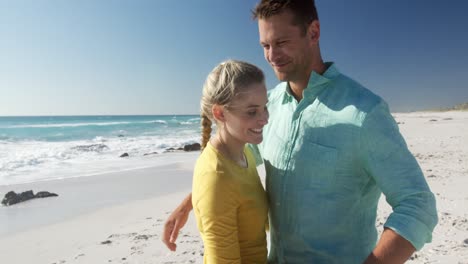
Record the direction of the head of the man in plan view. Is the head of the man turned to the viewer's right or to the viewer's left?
to the viewer's left

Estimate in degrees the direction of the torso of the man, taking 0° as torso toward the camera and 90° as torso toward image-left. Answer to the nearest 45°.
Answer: approximately 45°

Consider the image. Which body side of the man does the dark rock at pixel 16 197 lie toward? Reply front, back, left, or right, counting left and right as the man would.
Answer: right

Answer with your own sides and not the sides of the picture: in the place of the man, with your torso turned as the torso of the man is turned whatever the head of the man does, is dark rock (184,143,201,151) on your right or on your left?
on your right
